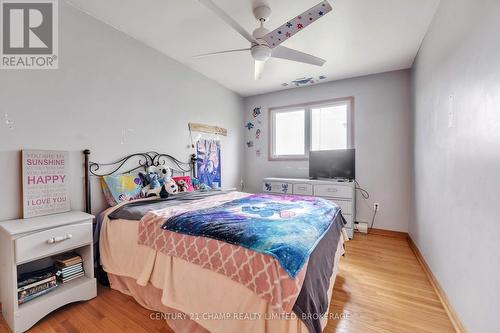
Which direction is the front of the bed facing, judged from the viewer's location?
facing the viewer and to the right of the viewer

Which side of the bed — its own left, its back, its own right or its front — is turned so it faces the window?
left

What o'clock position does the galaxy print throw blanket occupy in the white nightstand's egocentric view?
The galaxy print throw blanket is roughly at 12 o'clock from the white nightstand.

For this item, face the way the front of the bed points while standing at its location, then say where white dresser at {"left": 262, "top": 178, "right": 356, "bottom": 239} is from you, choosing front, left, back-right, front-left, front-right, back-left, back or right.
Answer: left

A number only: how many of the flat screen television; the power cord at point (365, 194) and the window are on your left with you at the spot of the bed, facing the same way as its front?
3

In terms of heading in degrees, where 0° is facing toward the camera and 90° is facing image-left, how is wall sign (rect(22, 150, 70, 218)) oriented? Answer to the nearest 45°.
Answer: approximately 315°

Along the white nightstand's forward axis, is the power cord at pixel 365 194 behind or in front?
in front

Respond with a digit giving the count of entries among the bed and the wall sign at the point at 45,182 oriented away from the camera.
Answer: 0

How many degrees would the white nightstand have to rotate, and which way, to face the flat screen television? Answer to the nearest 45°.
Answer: approximately 45° to its left

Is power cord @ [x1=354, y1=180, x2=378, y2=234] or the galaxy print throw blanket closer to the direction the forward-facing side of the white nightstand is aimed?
the galaxy print throw blanket

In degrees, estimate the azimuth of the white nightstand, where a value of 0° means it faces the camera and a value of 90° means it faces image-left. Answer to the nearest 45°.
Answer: approximately 315°

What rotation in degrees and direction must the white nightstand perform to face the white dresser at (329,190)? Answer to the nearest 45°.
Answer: approximately 45° to its left
